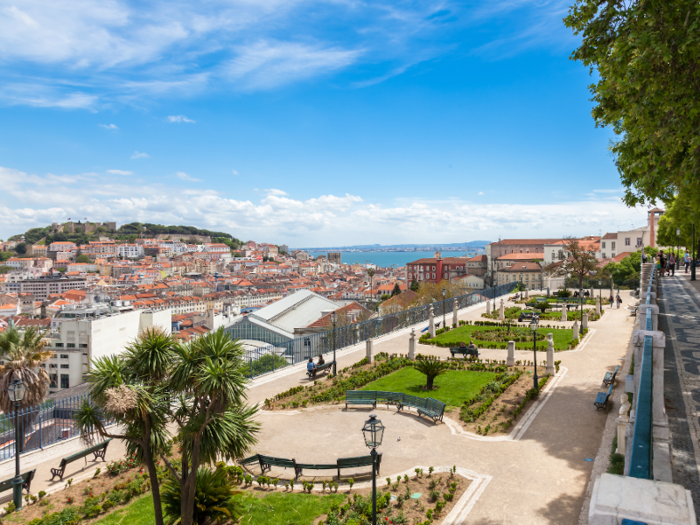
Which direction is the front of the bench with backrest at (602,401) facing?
to the viewer's left

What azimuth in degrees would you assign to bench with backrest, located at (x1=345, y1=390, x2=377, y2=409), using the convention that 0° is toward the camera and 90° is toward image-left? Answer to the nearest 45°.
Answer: approximately 0°

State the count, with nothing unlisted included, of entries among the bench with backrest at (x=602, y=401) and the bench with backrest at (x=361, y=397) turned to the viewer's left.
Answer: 1

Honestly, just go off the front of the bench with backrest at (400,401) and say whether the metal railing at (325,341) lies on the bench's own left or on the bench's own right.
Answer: on the bench's own right
